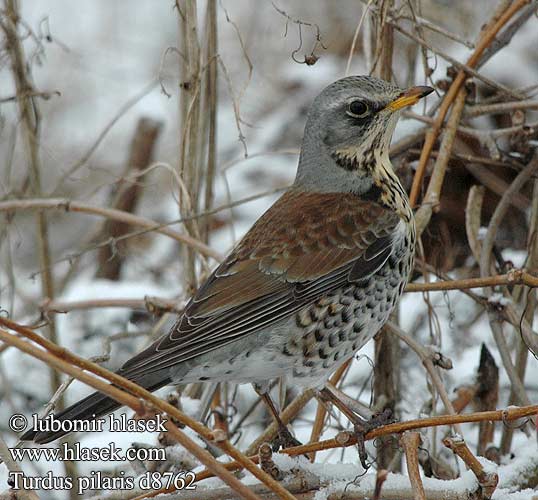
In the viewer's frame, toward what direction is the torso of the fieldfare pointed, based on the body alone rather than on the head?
to the viewer's right

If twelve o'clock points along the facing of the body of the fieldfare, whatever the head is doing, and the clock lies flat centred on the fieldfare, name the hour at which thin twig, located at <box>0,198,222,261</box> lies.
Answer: The thin twig is roughly at 7 o'clock from the fieldfare.

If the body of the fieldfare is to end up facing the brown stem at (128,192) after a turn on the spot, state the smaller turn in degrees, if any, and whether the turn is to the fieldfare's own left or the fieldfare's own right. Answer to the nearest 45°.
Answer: approximately 135° to the fieldfare's own left
